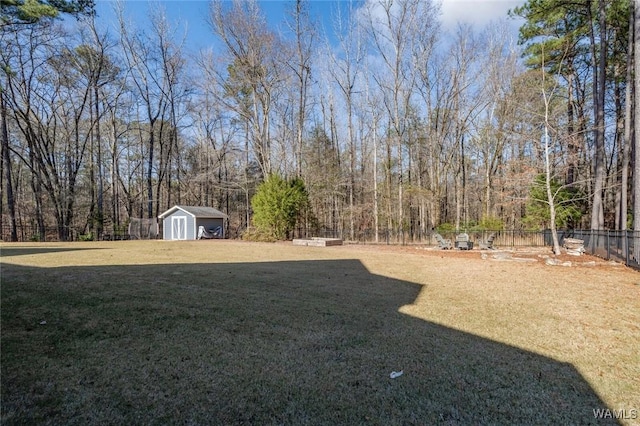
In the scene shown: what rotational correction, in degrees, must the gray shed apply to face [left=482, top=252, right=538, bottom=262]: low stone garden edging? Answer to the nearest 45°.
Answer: approximately 90° to its left

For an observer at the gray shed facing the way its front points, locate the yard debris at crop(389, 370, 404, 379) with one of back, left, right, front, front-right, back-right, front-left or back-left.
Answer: front-left

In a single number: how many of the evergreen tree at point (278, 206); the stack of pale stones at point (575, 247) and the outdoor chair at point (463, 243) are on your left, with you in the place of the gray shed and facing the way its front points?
3

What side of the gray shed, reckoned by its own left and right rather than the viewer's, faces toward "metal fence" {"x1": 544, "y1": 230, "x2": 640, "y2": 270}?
left

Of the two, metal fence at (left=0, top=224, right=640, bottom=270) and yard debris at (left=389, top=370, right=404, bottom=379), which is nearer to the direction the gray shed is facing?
the yard debris

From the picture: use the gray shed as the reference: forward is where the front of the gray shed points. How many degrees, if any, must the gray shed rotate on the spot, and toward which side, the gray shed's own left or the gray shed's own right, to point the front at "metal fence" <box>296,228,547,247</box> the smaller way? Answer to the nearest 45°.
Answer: approximately 90° to the gray shed's own left

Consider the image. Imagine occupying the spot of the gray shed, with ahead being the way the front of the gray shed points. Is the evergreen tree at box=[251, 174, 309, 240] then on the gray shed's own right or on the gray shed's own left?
on the gray shed's own left

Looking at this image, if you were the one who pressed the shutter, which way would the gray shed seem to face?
facing the viewer and to the left of the viewer

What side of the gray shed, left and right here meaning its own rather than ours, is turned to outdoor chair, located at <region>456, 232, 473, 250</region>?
left

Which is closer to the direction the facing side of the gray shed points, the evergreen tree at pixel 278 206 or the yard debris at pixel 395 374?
the yard debris
